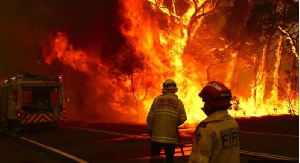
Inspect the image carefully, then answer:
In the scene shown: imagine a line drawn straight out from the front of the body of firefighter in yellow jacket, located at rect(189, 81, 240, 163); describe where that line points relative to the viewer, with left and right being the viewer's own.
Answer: facing away from the viewer and to the left of the viewer

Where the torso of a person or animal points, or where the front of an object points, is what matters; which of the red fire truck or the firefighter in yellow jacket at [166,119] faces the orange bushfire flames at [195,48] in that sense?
the firefighter in yellow jacket

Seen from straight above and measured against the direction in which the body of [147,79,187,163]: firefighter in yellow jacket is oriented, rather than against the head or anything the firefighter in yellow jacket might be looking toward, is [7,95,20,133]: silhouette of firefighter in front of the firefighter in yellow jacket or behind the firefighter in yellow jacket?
in front

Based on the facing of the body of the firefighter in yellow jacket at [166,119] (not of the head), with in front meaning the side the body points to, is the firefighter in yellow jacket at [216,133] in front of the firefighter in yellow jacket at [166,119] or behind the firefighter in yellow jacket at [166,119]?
behind

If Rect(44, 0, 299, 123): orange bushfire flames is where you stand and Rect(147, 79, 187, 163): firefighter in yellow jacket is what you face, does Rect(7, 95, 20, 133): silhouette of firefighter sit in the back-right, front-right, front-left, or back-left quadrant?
front-right

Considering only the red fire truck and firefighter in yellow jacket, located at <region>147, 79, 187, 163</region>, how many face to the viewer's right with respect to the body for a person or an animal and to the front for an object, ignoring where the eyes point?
0

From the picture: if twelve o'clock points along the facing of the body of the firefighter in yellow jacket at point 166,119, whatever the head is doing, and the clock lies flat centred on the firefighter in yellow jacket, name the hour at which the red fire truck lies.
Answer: The red fire truck is roughly at 11 o'clock from the firefighter in yellow jacket.

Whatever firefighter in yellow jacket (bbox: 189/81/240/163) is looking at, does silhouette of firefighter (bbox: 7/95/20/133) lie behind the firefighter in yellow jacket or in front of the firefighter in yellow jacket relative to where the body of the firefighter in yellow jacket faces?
in front

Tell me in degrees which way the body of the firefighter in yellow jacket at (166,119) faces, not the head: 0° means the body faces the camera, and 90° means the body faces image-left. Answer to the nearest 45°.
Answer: approximately 180°

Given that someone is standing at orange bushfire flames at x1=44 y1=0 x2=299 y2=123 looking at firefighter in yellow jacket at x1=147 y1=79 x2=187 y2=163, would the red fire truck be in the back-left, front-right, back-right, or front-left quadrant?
front-right
